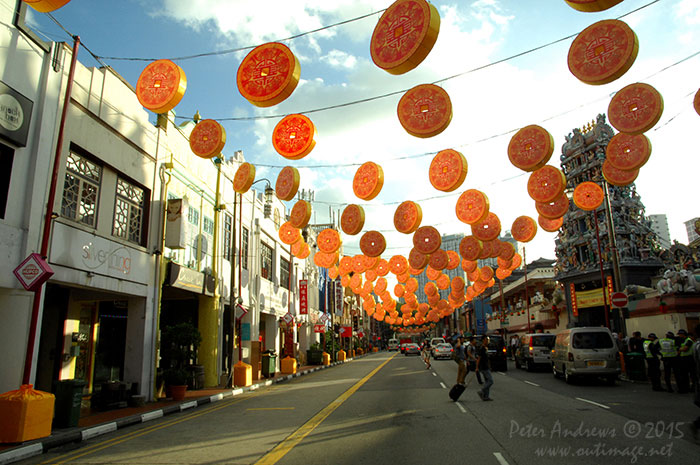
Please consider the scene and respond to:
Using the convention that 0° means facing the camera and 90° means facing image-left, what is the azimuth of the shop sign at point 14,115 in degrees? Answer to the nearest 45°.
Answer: approximately 315°

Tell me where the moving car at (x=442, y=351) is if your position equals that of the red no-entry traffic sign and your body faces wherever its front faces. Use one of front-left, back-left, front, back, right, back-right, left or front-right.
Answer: back-right

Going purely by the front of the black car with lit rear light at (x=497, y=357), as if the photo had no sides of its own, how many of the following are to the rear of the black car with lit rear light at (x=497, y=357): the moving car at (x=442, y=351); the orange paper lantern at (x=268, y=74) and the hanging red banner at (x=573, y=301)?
1

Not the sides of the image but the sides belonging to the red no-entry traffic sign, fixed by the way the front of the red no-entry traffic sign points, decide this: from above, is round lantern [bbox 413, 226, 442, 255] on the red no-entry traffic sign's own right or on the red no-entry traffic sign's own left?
on the red no-entry traffic sign's own right

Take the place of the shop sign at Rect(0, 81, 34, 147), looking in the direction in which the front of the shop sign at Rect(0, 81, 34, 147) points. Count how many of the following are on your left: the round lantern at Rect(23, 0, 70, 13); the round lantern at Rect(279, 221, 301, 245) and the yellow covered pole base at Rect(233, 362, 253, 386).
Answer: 2

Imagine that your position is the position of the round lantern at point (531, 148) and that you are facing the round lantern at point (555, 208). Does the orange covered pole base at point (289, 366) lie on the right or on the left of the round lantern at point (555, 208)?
left

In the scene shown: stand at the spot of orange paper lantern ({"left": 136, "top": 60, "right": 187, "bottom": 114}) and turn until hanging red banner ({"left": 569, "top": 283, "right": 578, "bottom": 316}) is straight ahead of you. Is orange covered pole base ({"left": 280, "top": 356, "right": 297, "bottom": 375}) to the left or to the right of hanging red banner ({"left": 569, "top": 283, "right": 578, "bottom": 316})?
left

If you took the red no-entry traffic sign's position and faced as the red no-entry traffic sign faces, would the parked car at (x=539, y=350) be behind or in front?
behind
